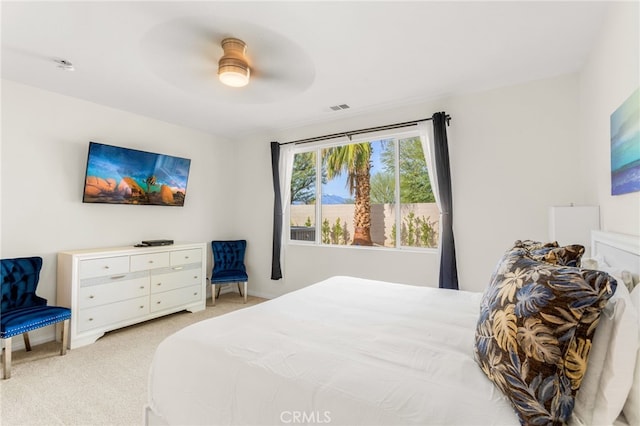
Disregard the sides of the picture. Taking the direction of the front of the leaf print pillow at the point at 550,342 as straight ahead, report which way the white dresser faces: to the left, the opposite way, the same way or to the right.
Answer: the opposite way

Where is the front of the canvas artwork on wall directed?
to the viewer's left

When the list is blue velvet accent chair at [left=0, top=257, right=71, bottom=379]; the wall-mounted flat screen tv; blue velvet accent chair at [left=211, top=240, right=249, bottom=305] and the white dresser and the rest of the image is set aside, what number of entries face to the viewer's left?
0

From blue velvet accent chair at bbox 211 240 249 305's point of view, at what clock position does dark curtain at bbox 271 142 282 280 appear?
The dark curtain is roughly at 10 o'clock from the blue velvet accent chair.

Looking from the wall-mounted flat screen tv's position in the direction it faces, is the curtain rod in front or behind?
in front

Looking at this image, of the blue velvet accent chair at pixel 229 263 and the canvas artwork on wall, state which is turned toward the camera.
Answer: the blue velvet accent chair

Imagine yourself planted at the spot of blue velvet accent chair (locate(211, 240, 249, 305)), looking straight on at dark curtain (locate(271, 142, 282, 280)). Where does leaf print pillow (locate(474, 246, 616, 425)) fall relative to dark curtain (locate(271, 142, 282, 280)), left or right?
right

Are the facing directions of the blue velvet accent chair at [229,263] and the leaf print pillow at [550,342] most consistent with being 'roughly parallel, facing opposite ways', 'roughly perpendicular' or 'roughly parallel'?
roughly perpendicular

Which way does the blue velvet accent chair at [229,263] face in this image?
toward the camera

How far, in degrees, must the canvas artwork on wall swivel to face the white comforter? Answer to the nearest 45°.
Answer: approximately 45° to its left

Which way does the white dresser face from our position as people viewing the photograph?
facing the viewer and to the right of the viewer

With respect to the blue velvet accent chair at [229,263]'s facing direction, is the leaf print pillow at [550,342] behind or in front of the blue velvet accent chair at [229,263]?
in front

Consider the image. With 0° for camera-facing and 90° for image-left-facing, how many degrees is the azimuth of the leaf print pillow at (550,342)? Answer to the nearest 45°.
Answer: approximately 45°

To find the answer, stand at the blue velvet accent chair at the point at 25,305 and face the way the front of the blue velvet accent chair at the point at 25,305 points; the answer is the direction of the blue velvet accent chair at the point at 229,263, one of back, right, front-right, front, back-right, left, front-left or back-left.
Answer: front-left

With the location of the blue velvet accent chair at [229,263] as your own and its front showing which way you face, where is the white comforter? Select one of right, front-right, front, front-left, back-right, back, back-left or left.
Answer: front

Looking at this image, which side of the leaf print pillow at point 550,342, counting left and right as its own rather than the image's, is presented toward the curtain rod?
right

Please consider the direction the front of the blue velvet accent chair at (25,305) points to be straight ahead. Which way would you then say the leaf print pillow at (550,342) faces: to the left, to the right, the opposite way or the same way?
the opposite way

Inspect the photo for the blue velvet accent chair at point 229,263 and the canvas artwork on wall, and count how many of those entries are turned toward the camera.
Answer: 1

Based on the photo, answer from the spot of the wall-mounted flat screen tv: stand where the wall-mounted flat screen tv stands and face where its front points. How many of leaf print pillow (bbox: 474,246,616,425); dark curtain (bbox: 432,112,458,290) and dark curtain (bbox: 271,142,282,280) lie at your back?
0
